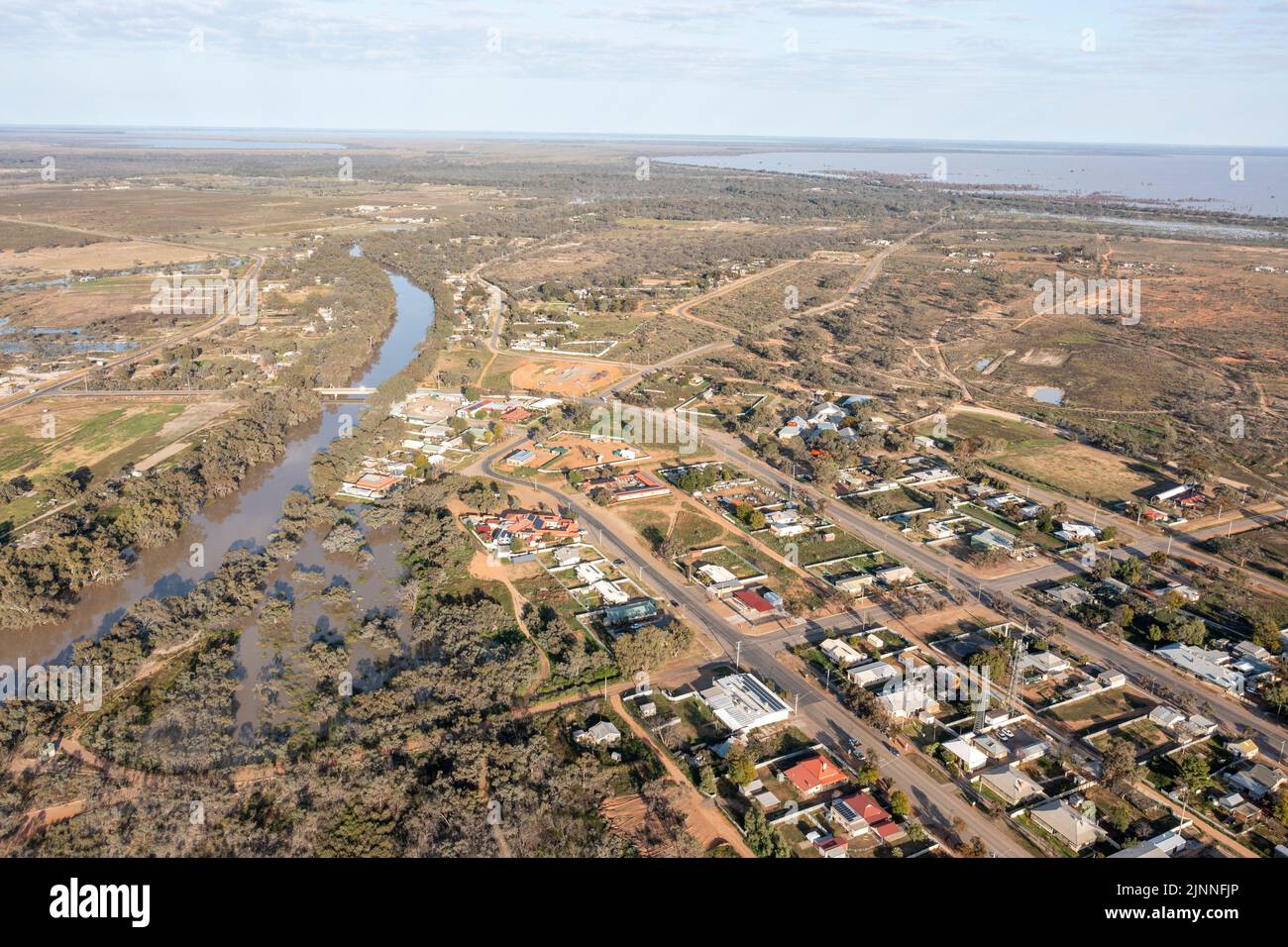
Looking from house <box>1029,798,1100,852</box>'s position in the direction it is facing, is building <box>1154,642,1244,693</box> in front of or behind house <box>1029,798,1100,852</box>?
behind

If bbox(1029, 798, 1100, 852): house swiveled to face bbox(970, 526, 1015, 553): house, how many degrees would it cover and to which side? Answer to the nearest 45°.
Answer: approximately 135° to its right

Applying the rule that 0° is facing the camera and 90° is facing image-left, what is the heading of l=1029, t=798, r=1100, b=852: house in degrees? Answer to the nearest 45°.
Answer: approximately 45°

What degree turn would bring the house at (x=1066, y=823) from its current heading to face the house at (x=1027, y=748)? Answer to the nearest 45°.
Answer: approximately 135° to its right

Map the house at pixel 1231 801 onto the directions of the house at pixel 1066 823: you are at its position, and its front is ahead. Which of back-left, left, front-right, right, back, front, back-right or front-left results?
back

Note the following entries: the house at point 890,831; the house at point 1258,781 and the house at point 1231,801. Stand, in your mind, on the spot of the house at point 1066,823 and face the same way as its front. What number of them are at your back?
2

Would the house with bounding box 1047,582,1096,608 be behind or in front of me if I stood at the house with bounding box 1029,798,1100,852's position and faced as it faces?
behind

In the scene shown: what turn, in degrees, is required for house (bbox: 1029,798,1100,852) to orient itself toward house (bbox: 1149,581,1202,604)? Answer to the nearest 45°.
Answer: approximately 135° to its right

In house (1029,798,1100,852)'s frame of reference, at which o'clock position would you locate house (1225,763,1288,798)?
house (1225,763,1288,798) is roughly at 6 o'clock from house (1029,798,1100,852).

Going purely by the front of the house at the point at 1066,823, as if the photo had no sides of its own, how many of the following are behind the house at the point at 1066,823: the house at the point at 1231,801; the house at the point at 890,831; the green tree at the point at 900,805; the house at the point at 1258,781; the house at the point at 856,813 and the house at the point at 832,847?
2

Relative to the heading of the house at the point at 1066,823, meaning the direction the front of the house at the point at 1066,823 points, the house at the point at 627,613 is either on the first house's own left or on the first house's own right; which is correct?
on the first house's own right

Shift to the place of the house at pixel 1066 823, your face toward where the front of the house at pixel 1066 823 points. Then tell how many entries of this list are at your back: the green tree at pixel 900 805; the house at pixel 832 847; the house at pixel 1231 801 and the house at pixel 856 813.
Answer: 1
